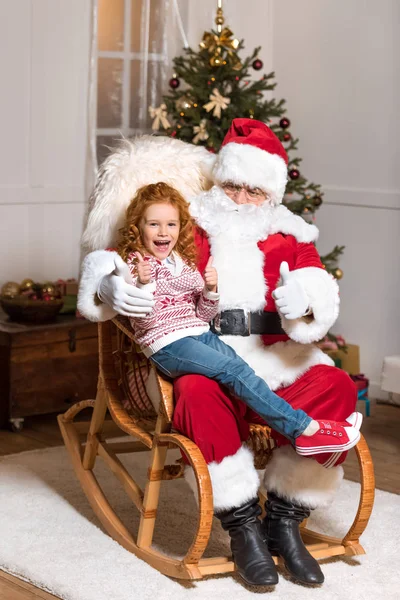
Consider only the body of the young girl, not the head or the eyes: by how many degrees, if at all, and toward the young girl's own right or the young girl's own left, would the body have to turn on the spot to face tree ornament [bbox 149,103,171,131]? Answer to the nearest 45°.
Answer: approximately 135° to the young girl's own left

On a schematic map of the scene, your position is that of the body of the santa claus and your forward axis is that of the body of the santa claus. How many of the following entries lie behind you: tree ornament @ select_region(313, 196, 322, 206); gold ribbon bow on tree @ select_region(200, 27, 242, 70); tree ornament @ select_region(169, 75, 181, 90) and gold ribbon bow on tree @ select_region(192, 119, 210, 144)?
4

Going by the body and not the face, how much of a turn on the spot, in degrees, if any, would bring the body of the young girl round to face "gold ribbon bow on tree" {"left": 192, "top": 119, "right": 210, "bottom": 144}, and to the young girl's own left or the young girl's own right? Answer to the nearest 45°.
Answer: approximately 135° to the young girl's own left

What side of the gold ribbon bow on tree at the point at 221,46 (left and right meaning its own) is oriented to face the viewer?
front

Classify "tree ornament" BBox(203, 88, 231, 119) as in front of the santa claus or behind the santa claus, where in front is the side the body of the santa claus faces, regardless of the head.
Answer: behind

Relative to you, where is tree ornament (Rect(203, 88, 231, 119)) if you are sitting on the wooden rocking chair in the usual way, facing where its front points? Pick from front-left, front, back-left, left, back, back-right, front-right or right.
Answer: back-left

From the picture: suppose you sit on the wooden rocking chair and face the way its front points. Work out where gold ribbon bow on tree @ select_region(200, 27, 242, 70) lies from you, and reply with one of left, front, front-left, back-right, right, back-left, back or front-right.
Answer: back-left

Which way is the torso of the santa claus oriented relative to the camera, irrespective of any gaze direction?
toward the camera

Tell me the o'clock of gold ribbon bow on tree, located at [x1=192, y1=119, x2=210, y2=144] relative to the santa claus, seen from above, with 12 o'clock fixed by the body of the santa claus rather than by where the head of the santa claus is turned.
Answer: The gold ribbon bow on tree is roughly at 6 o'clock from the santa claus.

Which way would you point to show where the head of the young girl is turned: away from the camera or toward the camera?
toward the camera

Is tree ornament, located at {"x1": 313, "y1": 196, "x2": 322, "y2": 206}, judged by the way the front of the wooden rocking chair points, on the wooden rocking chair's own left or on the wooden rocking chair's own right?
on the wooden rocking chair's own left
